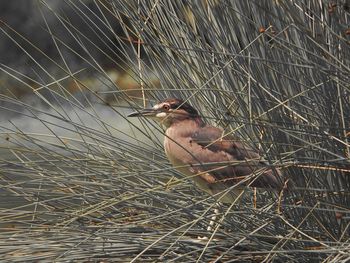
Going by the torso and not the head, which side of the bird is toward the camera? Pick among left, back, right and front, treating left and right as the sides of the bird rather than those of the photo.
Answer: left
